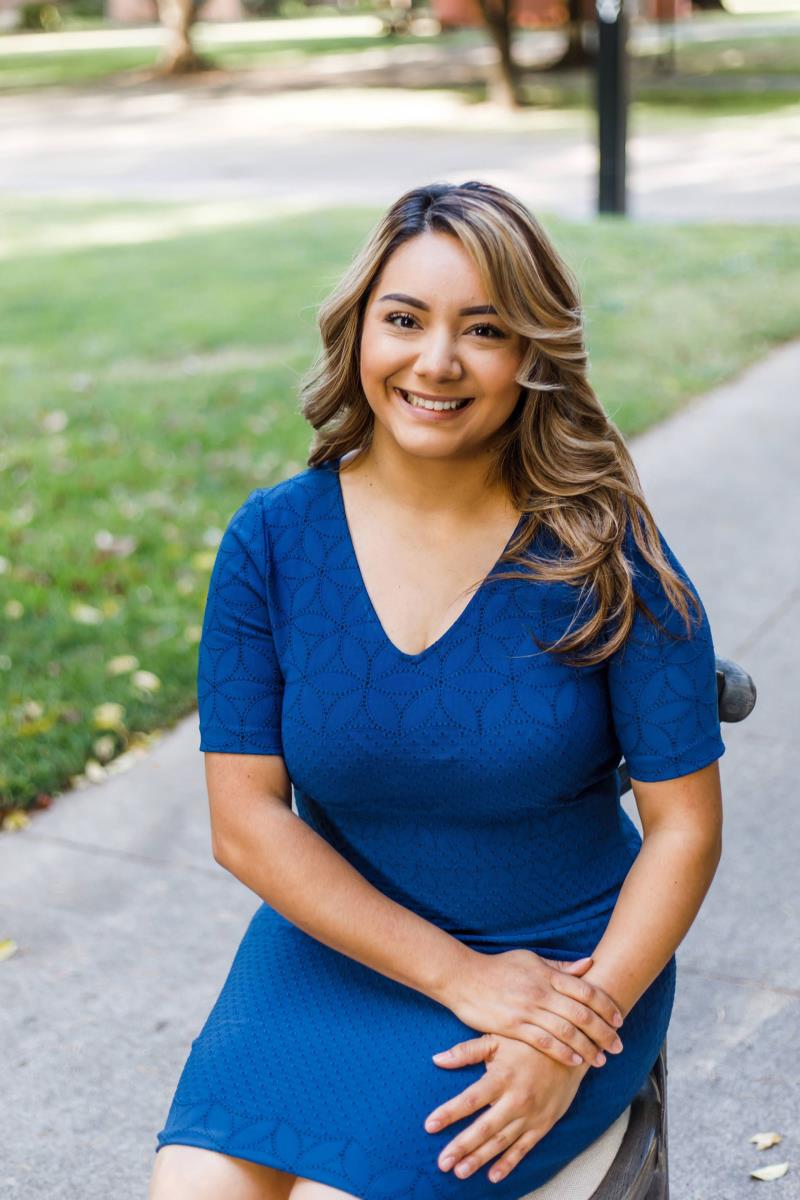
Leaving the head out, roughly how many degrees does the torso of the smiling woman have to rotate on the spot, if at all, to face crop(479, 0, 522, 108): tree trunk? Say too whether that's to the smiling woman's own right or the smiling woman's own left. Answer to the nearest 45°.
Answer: approximately 180°

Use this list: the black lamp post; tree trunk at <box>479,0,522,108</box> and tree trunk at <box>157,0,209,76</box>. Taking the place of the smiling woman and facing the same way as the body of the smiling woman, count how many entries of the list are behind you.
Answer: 3

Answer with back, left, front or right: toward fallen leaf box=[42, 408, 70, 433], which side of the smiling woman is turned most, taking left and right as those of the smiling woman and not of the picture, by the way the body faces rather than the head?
back

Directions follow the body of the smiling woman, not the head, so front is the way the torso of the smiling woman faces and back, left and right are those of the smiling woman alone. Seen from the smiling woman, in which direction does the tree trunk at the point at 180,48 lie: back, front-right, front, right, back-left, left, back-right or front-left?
back

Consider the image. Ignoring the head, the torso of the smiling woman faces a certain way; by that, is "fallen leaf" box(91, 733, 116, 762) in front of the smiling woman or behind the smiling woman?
behind

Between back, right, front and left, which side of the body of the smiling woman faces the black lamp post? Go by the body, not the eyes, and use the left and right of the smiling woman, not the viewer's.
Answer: back

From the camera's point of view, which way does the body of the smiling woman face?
toward the camera

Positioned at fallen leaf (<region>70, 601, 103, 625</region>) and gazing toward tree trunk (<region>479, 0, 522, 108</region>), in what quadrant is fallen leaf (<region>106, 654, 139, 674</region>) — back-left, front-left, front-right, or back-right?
back-right

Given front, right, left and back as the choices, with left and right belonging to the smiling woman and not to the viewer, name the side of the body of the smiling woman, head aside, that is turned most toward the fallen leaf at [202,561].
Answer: back

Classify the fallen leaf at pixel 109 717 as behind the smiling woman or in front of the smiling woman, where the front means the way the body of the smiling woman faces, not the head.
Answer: behind

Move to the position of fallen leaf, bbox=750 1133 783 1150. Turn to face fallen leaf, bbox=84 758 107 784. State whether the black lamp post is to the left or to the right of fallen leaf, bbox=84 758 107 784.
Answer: right

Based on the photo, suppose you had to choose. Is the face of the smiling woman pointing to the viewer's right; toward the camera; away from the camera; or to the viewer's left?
toward the camera

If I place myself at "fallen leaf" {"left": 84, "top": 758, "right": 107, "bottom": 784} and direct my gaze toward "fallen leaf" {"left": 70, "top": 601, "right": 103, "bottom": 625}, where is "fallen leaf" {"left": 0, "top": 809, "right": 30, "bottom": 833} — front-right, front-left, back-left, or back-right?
back-left
